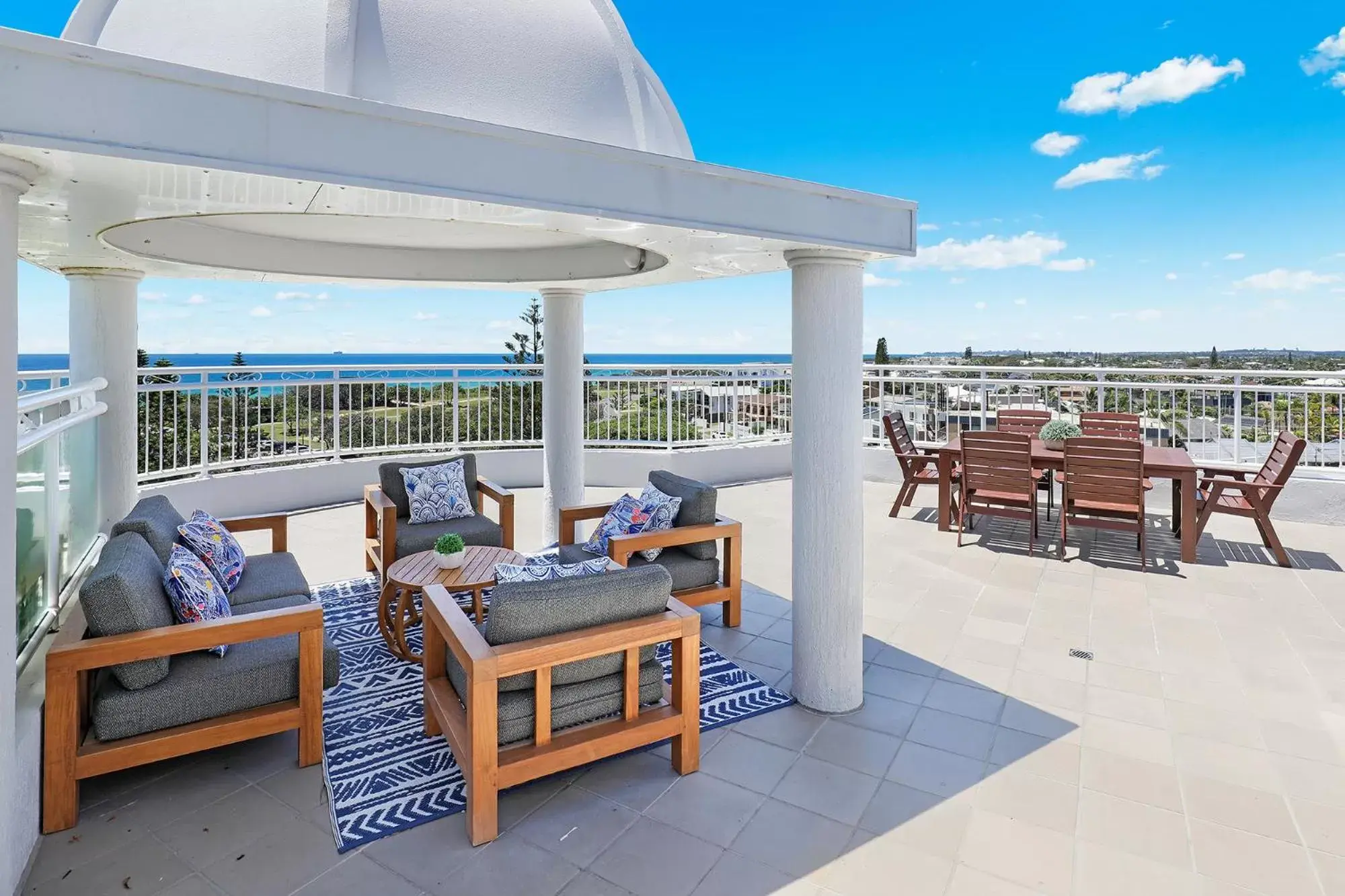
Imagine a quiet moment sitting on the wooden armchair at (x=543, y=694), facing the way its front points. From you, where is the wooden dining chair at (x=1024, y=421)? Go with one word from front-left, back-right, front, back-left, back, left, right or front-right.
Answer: right

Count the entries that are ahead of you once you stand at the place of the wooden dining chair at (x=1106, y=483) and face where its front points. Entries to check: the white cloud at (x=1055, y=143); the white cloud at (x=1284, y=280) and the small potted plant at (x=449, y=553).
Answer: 2

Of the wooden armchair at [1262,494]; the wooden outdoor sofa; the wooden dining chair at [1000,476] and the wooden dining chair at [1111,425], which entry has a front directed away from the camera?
the wooden dining chair at [1000,476]

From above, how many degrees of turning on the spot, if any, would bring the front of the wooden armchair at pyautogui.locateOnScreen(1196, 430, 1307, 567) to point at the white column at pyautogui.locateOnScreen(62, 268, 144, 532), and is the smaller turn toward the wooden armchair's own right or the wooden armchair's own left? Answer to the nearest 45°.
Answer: approximately 45° to the wooden armchair's own left

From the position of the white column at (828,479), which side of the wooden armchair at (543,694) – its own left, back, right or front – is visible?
right

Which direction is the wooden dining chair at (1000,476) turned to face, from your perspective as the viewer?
facing away from the viewer

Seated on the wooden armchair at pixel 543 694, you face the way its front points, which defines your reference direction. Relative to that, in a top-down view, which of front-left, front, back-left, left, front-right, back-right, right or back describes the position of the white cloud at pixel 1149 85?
right

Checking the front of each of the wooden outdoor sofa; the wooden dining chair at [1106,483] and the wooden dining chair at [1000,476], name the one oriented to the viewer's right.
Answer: the wooden outdoor sofa

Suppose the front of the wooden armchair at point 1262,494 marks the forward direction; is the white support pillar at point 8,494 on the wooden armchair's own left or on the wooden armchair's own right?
on the wooden armchair's own left

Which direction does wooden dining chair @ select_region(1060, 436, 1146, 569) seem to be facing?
away from the camera

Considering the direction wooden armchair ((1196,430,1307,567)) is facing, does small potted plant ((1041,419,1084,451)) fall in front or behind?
in front
